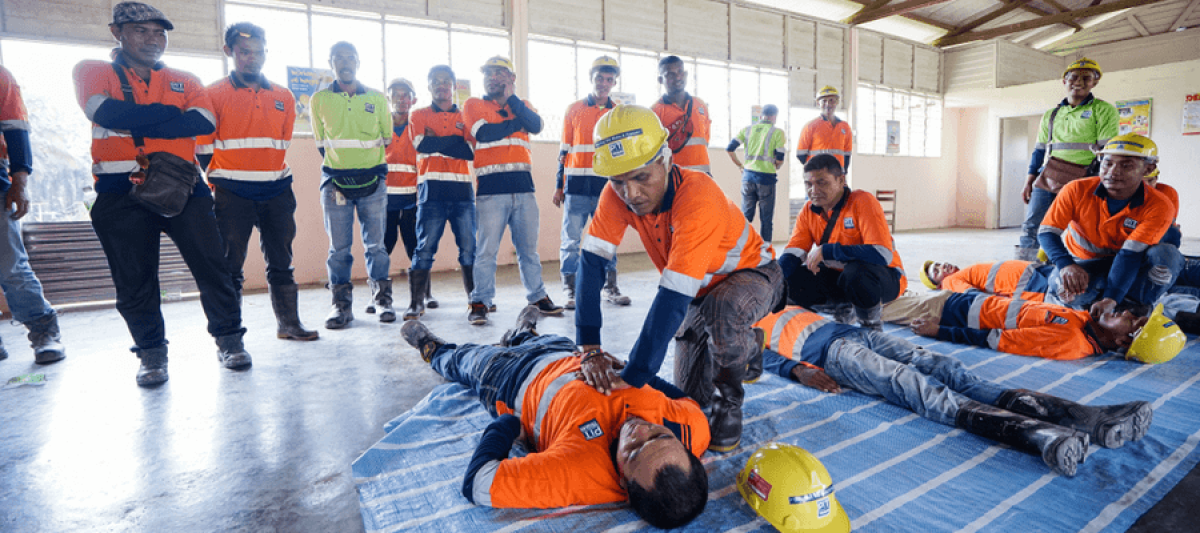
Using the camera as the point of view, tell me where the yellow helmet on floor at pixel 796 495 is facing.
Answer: facing the viewer and to the right of the viewer

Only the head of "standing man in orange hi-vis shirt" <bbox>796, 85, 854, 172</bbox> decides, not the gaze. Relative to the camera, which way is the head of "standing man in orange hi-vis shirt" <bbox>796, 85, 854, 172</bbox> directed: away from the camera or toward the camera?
toward the camera

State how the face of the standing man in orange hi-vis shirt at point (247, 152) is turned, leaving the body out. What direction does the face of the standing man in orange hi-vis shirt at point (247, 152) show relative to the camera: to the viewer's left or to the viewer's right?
to the viewer's right

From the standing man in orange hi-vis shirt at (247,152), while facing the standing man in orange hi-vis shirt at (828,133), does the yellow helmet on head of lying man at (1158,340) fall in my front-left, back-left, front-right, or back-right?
front-right

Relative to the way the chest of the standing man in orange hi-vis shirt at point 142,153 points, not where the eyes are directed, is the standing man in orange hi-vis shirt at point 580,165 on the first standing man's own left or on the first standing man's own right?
on the first standing man's own left

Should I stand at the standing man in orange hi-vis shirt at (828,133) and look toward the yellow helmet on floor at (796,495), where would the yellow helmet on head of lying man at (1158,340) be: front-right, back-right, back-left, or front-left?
front-left

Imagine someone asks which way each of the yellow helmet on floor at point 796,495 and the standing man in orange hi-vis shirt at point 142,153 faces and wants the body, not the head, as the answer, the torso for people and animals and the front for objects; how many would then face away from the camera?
0

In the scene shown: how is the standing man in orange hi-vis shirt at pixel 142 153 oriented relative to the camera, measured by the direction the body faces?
toward the camera

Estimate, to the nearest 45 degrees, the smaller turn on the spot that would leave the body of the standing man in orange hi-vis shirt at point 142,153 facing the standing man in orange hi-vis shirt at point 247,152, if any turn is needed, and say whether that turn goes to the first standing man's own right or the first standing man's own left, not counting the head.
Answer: approximately 135° to the first standing man's own left

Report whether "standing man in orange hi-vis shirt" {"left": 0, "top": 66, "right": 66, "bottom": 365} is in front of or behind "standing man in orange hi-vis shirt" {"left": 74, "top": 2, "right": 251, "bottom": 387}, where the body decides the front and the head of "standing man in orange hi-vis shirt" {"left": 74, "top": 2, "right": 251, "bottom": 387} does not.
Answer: behind

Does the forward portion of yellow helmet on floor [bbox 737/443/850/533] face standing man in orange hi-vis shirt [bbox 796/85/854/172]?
no

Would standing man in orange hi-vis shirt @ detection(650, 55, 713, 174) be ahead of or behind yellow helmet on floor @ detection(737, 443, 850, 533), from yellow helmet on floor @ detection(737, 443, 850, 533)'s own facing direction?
behind

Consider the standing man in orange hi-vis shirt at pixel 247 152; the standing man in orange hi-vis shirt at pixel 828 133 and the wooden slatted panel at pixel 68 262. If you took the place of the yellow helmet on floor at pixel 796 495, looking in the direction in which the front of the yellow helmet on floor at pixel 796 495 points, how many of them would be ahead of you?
0

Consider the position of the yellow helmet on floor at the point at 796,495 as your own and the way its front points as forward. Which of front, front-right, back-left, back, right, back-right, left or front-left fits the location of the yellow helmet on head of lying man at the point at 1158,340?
left

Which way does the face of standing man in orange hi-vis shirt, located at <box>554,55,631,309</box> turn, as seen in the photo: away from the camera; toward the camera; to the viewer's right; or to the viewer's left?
toward the camera

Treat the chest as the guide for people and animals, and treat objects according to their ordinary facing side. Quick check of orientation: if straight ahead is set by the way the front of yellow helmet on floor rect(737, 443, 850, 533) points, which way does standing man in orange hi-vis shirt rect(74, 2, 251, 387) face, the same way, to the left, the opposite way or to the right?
the same way

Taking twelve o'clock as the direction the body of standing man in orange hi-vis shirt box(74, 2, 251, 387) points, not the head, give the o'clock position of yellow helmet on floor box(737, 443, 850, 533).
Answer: The yellow helmet on floor is roughly at 11 o'clock from the standing man in orange hi-vis shirt.
